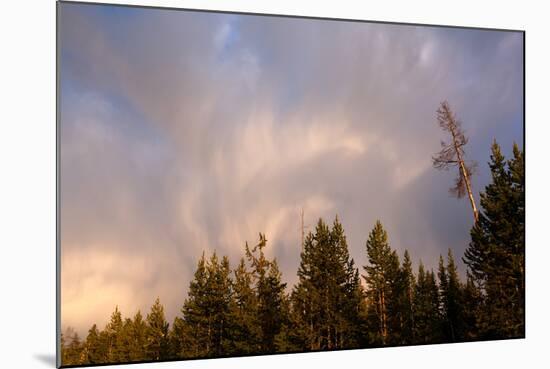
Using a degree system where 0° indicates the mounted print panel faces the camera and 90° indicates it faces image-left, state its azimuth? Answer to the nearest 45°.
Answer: approximately 315°
